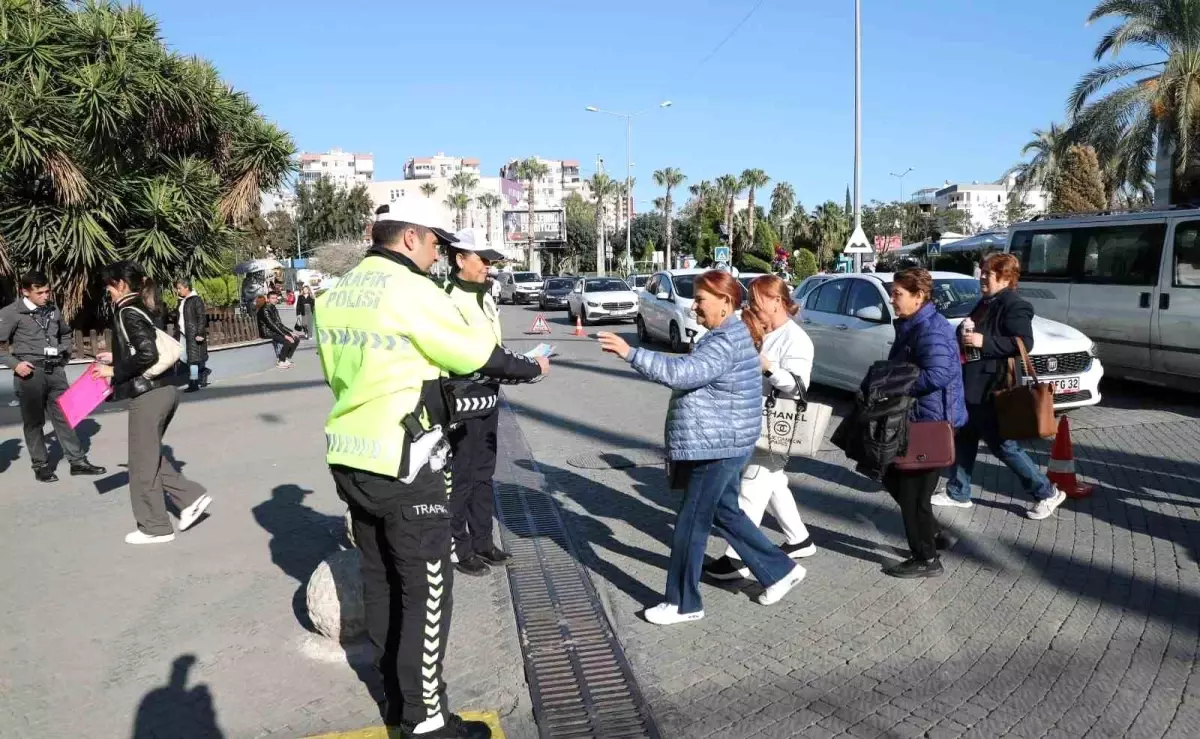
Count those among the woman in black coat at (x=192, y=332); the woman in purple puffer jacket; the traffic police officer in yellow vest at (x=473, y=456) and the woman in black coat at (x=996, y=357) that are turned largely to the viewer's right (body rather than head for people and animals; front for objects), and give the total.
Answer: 1

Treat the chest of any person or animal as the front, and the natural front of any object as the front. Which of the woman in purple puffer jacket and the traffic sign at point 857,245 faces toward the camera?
the traffic sign

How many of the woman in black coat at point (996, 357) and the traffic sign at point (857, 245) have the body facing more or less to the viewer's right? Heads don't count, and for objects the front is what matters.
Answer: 0

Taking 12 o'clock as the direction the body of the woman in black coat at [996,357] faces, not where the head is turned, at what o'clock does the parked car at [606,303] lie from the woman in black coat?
The parked car is roughly at 2 o'clock from the woman in black coat.

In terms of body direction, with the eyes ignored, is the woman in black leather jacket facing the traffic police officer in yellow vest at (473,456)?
no

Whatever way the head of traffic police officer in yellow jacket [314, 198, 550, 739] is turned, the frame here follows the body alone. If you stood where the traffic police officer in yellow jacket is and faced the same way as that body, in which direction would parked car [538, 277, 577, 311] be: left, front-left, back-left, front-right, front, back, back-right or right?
front-left

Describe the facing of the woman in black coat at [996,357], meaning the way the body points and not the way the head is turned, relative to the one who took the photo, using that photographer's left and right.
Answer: facing to the left of the viewer

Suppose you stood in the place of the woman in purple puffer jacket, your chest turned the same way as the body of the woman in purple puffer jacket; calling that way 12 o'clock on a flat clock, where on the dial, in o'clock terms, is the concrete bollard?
The concrete bollard is roughly at 11 o'clock from the woman in purple puffer jacket.

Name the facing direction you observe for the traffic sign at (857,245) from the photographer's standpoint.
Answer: facing the viewer

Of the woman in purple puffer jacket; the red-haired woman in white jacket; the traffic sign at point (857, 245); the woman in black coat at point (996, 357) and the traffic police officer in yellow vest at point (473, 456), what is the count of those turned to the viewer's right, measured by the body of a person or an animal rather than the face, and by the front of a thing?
1

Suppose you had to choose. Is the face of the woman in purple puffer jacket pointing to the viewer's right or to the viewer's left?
to the viewer's left

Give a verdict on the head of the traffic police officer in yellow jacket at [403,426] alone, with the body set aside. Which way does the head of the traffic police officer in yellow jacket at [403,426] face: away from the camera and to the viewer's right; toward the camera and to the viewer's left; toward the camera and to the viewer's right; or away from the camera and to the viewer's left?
away from the camera and to the viewer's right

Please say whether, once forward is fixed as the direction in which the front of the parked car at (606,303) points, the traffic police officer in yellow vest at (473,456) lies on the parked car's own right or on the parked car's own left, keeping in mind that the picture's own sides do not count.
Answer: on the parked car's own right

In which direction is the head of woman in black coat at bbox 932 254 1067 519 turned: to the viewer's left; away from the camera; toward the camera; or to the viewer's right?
to the viewer's left

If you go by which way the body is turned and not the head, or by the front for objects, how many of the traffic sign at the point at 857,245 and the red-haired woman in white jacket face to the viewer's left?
1

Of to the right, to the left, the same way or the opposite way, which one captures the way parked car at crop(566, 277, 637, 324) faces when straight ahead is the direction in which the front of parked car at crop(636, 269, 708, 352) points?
the same way

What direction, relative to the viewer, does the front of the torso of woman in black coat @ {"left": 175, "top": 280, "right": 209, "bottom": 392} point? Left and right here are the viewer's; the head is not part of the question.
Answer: facing the viewer and to the left of the viewer

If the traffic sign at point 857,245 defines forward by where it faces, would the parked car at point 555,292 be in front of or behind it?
behind

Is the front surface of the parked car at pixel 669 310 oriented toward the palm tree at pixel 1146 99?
no

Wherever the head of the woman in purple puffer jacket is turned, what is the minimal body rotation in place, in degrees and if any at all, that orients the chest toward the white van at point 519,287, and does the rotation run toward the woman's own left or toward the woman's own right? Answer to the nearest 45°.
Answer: approximately 45° to the woman's own right

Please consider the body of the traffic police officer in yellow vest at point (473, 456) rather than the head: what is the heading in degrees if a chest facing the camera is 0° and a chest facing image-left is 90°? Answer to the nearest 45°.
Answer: approximately 270°

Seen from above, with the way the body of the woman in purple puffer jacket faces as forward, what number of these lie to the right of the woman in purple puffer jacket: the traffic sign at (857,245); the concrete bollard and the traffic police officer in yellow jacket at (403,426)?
1

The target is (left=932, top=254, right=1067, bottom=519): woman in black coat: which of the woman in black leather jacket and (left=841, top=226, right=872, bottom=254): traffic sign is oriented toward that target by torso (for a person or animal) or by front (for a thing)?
the traffic sign
